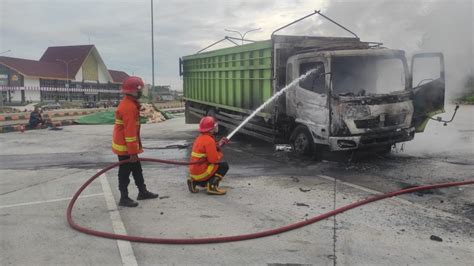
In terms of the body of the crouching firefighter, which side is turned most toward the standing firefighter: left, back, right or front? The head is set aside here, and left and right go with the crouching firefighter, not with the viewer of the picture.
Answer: back

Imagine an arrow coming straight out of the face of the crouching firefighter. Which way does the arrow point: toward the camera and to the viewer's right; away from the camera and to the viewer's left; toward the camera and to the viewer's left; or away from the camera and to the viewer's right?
away from the camera and to the viewer's right

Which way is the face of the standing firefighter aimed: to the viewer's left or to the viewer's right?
to the viewer's right

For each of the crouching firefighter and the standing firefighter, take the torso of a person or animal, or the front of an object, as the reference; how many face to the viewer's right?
2

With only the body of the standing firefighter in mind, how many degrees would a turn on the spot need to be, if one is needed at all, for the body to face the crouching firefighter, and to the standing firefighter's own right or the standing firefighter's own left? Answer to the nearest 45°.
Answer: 0° — they already face them

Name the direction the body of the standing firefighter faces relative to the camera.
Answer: to the viewer's right

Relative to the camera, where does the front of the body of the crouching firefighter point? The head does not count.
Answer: to the viewer's right
